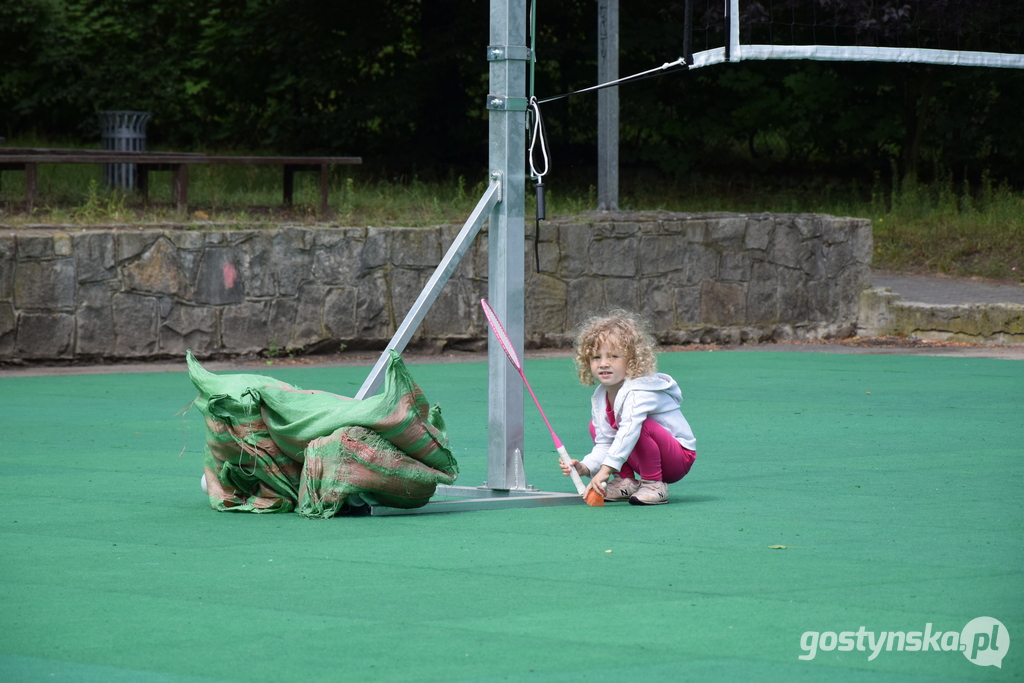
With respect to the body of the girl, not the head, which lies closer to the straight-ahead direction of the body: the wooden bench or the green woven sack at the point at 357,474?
the green woven sack

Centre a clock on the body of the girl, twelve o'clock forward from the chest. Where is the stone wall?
The stone wall is roughly at 4 o'clock from the girl.

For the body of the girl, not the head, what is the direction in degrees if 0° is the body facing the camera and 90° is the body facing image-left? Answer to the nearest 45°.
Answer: approximately 45°

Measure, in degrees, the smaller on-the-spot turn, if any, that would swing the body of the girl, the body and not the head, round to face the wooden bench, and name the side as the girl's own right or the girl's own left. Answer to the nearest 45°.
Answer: approximately 90° to the girl's own right

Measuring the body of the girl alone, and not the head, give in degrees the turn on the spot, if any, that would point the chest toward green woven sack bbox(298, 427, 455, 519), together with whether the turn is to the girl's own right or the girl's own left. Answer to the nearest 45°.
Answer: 0° — they already face it
